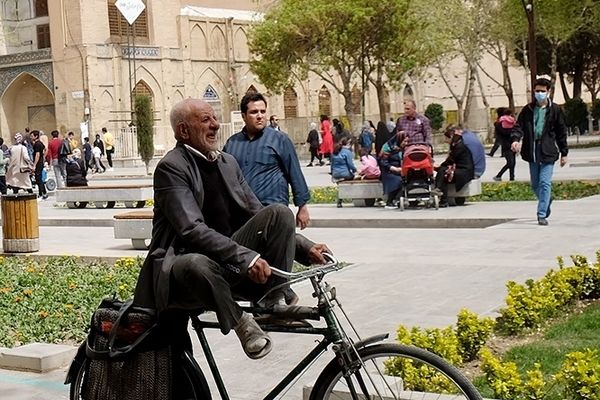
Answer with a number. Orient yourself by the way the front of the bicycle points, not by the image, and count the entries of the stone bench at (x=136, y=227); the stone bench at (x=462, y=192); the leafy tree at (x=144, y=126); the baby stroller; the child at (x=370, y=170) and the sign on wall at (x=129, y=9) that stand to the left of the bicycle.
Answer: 6

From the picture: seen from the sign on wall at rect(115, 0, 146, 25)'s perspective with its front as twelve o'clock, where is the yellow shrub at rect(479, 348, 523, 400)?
The yellow shrub is roughly at 12 o'clock from the sign on wall.

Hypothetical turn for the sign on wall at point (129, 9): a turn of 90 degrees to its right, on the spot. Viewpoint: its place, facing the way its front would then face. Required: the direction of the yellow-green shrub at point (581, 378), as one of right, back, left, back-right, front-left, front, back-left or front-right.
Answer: left

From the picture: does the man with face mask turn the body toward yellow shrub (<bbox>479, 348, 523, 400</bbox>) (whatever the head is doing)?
yes

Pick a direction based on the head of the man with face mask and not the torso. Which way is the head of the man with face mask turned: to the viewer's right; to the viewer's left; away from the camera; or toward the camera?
toward the camera

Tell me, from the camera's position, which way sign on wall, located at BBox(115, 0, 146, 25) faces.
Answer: facing the viewer

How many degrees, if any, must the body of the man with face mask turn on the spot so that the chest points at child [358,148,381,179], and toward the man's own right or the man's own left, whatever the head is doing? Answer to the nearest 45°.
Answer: approximately 135° to the man's own right

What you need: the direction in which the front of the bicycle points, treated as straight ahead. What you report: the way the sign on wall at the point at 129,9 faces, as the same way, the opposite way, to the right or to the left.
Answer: to the right

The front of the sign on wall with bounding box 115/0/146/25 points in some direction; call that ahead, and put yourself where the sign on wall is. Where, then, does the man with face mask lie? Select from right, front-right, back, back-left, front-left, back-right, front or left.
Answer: front

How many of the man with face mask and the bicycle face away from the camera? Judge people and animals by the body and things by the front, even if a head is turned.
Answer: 0

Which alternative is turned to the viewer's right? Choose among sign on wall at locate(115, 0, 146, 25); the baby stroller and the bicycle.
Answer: the bicycle

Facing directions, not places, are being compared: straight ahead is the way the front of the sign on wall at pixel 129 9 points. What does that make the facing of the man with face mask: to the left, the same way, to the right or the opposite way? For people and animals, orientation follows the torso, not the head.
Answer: the same way
